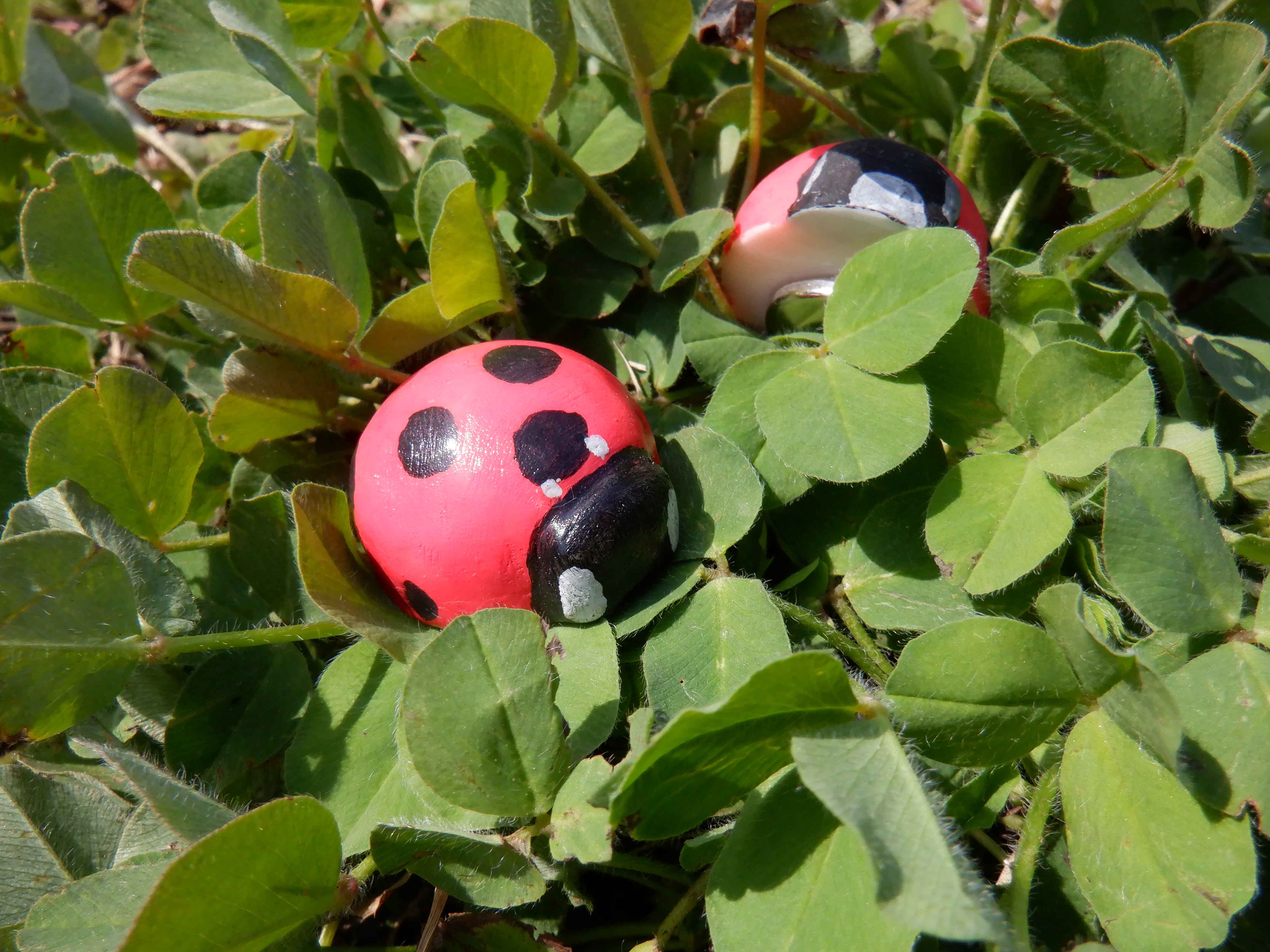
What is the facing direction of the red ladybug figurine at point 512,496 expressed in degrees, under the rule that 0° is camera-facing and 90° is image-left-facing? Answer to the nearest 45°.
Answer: approximately 315°

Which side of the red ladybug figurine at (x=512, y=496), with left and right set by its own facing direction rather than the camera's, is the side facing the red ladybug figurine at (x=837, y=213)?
left
